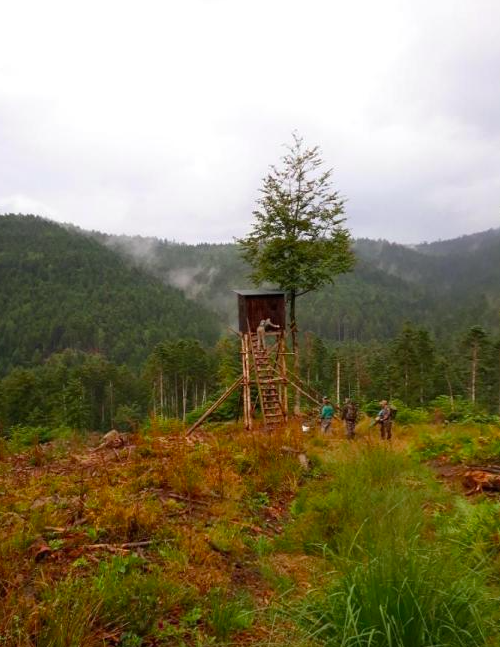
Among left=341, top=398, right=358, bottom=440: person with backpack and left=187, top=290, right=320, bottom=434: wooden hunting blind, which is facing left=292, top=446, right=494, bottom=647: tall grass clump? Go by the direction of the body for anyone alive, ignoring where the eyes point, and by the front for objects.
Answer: the wooden hunting blind

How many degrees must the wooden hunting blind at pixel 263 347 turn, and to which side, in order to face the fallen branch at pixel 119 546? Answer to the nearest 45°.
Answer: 0° — it already faces it

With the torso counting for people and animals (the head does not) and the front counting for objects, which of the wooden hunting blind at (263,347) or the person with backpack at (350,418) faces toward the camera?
the wooden hunting blind

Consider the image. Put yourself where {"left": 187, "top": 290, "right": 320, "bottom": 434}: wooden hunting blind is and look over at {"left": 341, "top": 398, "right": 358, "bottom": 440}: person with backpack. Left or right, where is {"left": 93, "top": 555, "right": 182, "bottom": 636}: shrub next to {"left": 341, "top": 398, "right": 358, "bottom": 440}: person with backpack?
right

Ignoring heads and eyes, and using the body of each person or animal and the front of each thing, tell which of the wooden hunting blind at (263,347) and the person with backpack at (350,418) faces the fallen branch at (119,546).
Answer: the wooden hunting blind

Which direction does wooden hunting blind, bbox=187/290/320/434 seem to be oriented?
toward the camera

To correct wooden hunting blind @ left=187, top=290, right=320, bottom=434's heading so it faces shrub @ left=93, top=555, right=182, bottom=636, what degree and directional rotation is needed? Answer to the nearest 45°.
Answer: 0° — it already faces it

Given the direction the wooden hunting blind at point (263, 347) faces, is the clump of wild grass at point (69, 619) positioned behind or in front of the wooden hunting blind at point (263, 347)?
in front

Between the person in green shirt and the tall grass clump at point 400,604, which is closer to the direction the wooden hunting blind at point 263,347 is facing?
the tall grass clump

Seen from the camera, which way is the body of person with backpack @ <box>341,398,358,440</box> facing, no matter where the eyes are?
away from the camera

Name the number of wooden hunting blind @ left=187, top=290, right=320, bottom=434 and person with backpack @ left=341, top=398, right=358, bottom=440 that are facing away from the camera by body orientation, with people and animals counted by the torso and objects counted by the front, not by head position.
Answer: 1

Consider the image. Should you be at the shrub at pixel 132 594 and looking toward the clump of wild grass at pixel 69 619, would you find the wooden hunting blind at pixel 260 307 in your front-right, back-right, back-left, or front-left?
back-right

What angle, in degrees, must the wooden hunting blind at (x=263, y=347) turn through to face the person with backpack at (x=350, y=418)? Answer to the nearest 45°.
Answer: approximately 45° to its left

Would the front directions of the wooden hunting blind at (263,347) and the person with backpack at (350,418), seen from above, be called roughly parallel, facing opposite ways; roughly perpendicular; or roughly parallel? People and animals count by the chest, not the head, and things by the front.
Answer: roughly parallel, facing opposite ways

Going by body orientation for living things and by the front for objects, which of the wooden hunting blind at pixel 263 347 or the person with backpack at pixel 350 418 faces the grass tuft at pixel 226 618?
the wooden hunting blind

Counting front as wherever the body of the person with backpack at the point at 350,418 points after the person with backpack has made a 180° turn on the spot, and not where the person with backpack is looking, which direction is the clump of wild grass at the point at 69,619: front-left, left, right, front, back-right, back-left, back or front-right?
front

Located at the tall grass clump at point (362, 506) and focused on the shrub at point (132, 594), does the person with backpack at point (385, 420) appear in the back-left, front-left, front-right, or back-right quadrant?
back-right

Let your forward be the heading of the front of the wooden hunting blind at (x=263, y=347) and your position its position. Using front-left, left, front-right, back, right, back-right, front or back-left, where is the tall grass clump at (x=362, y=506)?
front

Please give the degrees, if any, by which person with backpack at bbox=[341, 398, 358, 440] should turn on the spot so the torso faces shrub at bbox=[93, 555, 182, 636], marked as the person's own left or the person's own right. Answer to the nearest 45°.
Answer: approximately 180°

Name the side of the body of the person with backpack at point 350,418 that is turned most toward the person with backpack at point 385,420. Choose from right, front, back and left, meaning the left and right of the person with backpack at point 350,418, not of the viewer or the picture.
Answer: right
